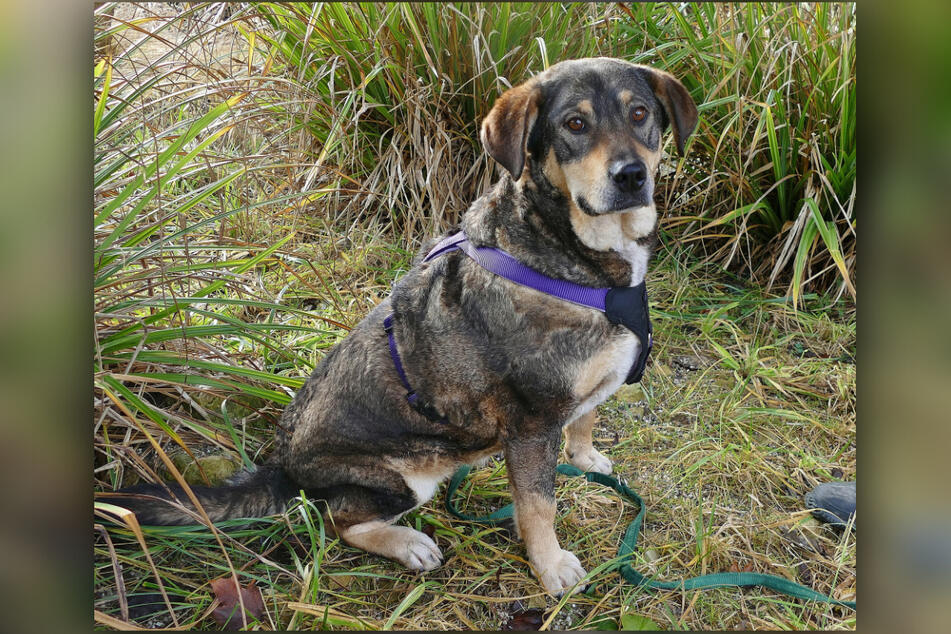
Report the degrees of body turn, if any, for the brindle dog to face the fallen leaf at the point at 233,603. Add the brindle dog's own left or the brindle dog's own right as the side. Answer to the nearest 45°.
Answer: approximately 135° to the brindle dog's own right

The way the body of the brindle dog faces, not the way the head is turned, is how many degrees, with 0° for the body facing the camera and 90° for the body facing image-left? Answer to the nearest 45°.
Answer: approximately 315°

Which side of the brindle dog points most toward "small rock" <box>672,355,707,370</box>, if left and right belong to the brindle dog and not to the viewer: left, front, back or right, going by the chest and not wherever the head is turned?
left
